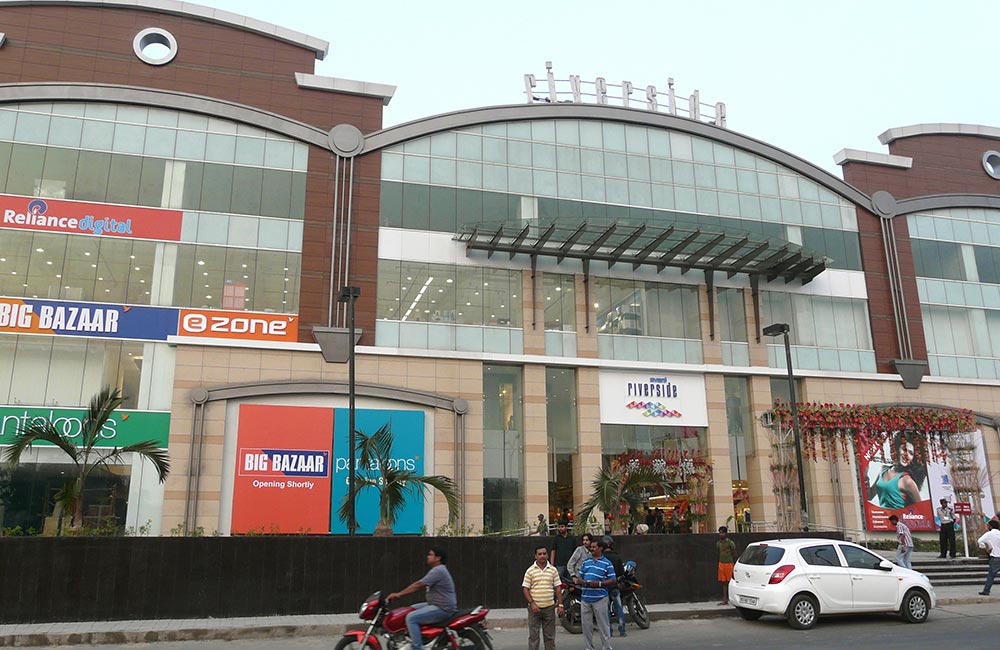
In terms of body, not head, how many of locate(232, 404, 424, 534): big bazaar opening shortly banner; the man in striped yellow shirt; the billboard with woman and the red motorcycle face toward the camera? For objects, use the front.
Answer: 3

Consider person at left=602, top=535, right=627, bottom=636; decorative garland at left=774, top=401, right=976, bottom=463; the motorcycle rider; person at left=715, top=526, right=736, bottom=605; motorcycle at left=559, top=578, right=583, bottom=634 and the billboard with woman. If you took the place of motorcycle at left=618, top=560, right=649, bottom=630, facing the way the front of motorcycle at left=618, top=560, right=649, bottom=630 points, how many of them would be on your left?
3

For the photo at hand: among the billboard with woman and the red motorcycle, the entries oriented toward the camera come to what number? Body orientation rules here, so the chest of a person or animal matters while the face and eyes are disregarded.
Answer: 1

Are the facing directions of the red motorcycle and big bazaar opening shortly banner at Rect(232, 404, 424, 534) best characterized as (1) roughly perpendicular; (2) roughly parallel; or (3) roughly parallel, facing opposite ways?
roughly perpendicular

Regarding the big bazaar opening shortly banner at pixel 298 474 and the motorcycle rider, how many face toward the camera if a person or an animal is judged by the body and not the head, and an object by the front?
1
